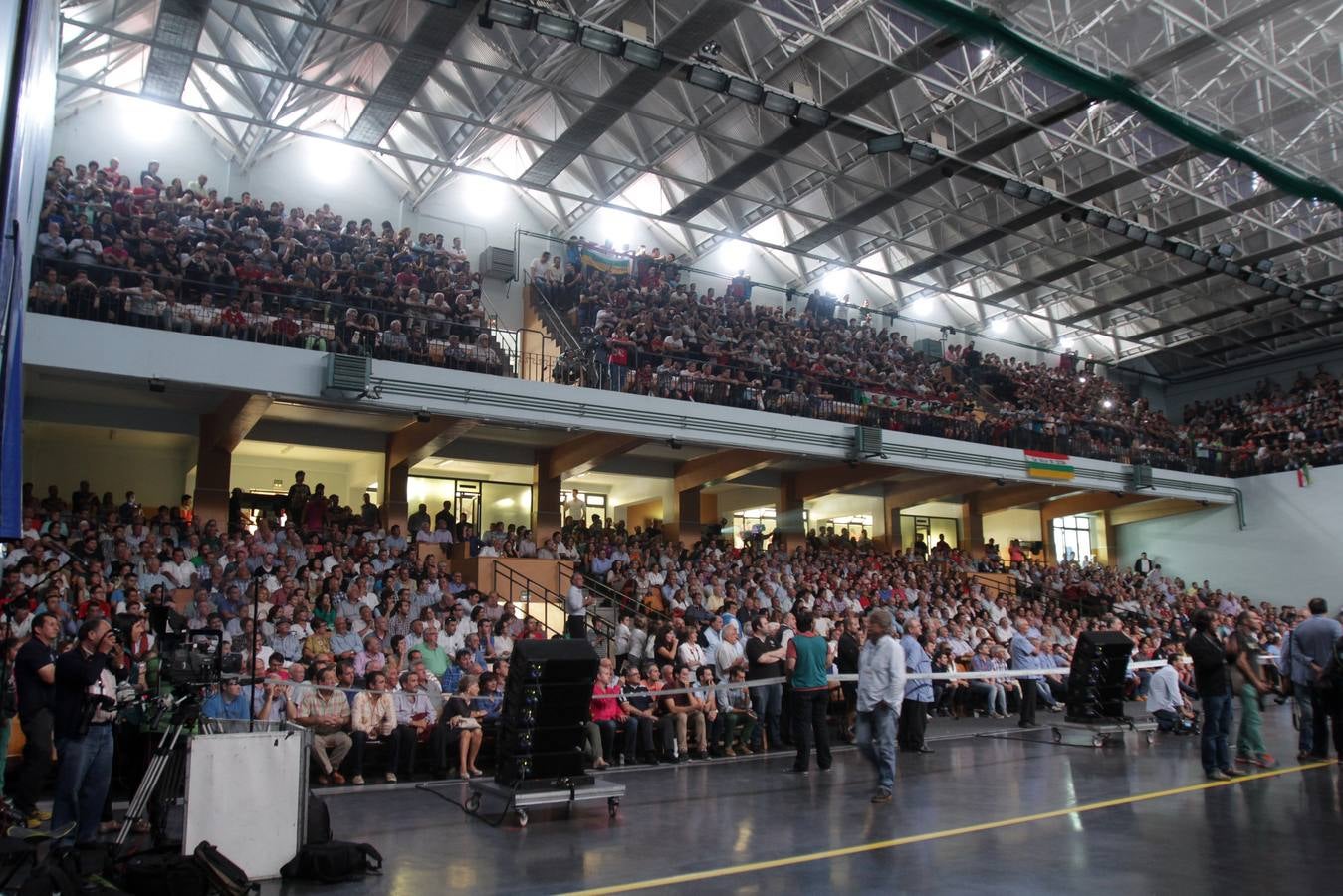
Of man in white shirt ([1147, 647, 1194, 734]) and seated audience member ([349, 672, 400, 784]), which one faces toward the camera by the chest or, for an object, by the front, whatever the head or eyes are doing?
the seated audience member

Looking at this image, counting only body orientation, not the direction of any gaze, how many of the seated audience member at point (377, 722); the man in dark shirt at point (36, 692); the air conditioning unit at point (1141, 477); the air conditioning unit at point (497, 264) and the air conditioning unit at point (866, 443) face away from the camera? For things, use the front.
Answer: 0

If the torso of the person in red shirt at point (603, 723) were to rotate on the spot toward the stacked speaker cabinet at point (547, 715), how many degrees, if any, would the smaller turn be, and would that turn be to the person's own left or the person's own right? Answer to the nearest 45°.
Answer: approximately 45° to the person's own right

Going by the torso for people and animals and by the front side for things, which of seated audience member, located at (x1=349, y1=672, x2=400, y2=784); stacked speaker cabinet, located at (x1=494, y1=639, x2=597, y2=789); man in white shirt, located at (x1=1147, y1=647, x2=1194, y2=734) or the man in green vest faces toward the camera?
the seated audience member

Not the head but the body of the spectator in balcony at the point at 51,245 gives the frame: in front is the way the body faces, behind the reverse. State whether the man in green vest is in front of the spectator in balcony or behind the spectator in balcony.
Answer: in front

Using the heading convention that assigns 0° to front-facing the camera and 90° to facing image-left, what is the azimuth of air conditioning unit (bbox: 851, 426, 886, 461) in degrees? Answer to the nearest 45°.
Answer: approximately 315°

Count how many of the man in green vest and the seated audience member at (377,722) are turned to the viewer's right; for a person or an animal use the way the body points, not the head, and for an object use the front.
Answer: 0

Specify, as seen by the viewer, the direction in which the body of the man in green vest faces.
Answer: away from the camera

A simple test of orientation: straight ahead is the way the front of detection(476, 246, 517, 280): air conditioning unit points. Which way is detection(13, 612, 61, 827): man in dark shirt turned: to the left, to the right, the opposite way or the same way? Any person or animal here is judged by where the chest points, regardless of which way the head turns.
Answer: to the left

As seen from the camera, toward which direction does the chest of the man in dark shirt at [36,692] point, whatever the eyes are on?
to the viewer's right

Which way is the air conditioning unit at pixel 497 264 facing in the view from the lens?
facing the viewer and to the right of the viewer

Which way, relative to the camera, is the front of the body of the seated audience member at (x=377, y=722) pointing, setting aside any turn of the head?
toward the camera
